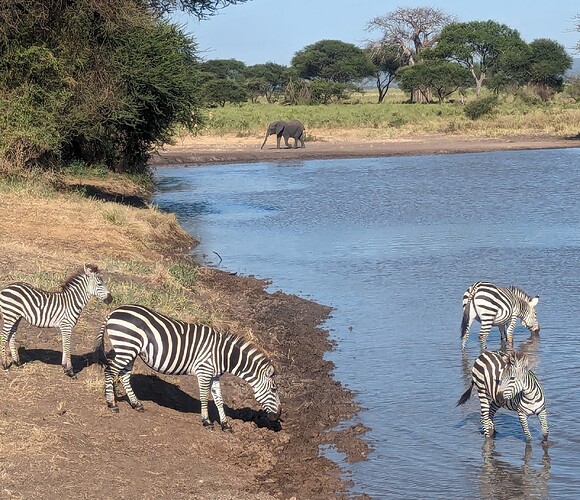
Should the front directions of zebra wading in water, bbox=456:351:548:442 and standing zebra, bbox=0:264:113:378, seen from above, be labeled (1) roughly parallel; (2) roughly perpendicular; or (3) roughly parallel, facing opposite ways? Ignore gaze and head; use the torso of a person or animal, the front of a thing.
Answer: roughly perpendicular

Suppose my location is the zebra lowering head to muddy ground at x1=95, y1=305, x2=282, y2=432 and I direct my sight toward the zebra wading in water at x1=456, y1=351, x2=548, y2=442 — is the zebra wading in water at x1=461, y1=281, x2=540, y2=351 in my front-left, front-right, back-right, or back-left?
front-left

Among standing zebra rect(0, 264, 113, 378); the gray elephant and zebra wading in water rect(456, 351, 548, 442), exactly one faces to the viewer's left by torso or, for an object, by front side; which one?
the gray elephant

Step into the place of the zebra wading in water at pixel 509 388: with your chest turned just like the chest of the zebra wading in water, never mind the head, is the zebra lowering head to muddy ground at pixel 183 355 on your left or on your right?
on your right

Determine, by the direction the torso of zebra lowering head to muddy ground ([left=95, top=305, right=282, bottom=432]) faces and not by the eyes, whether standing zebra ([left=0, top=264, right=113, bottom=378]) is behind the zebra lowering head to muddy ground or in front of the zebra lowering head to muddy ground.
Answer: behind

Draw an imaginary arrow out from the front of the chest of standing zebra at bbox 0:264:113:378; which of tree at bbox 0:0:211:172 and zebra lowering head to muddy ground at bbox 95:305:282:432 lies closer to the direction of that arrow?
the zebra lowering head to muddy ground

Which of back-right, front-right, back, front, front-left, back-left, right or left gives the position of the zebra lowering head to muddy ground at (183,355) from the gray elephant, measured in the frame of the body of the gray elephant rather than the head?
left

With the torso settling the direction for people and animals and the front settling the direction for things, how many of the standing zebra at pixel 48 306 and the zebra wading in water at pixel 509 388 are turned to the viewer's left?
0

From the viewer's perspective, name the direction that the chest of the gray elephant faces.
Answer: to the viewer's left

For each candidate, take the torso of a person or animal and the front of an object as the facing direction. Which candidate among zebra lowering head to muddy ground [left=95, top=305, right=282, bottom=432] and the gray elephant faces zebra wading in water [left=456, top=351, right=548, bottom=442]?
the zebra lowering head to muddy ground

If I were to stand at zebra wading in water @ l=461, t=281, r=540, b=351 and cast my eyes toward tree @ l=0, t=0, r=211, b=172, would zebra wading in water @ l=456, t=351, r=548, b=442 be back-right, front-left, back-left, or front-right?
back-left

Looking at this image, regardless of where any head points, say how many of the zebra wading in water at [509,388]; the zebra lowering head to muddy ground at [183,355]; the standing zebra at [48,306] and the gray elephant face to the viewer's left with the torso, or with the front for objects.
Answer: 1

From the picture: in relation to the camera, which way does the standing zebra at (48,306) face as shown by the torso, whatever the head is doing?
to the viewer's right

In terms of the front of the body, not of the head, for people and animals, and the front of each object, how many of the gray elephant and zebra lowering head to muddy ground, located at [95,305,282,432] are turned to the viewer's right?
1

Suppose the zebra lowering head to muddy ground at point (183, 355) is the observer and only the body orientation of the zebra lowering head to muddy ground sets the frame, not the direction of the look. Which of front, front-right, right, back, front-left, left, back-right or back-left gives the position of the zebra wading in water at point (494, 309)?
front-left

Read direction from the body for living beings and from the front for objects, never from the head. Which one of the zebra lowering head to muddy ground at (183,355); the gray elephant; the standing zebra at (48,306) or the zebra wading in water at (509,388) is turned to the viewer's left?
the gray elephant

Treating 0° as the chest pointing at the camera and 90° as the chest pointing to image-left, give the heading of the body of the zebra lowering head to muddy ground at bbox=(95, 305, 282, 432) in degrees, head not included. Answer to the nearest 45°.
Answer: approximately 270°

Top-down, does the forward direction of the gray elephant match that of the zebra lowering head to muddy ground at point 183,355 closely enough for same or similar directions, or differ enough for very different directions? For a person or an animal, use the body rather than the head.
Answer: very different directions
